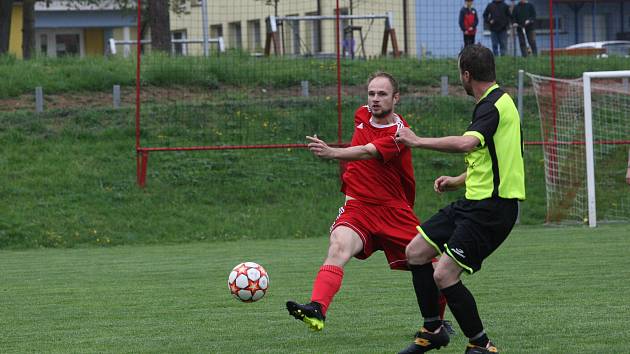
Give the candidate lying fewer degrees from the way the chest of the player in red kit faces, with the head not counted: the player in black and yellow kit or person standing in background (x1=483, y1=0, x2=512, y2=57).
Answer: the player in black and yellow kit

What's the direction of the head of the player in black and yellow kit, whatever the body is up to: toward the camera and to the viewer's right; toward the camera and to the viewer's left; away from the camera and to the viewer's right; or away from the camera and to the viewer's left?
away from the camera and to the viewer's left

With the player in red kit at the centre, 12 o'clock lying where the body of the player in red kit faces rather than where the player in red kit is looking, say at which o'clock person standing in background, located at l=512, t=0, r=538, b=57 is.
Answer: The person standing in background is roughly at 5 o'clock from the player in red kit.

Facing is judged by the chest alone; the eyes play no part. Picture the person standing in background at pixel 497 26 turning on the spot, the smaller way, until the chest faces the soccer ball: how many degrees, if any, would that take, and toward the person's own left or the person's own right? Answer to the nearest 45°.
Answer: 0° — they already face it

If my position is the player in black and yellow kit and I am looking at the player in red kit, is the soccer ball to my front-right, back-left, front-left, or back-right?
front-left

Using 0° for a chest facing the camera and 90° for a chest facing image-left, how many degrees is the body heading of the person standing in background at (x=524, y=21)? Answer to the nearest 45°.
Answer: approximately 0°

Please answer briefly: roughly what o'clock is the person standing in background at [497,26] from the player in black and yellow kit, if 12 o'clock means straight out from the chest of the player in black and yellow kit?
The person standing in background is roughly at 3 o'clock from the player in black and yellow kit.

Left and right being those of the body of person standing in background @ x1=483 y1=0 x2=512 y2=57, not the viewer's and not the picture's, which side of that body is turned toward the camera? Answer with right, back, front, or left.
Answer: front

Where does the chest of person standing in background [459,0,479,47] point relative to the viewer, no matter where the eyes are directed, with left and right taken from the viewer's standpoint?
facing the viewer

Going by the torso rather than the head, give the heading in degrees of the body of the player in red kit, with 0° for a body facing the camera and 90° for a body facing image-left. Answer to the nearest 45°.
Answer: approximately 45°

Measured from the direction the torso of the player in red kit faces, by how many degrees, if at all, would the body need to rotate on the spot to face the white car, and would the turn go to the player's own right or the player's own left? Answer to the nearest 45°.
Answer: approximately 135° to the player's own right

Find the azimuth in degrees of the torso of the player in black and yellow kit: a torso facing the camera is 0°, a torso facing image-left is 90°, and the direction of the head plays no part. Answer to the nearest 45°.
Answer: approximately 90°

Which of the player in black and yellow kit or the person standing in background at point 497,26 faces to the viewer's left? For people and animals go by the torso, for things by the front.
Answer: the player in black and yellow kit

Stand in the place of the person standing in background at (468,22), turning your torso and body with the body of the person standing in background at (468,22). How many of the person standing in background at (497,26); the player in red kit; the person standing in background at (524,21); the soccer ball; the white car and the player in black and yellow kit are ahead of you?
3

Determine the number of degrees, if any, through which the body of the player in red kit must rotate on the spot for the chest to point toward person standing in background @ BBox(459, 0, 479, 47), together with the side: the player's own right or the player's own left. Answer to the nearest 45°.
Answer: approximately 135° to the player's own right
